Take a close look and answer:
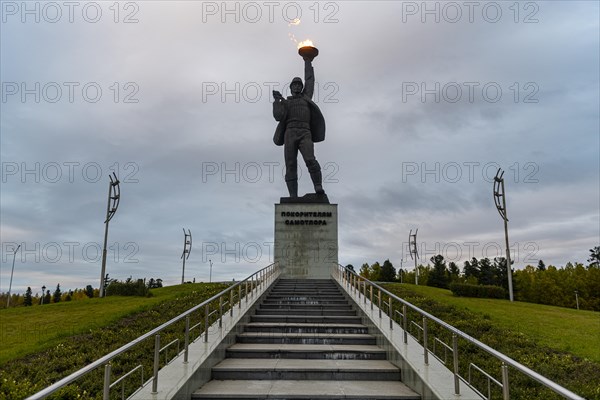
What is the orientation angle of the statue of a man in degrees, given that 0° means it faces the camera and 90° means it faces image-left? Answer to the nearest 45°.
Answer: approximately 0°

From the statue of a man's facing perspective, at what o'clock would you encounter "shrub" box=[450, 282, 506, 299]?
The shrub is roughly at 9 o'clock from the statue of a man.
